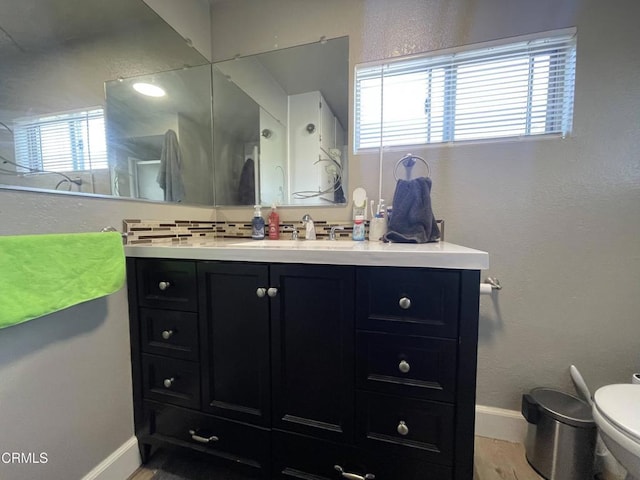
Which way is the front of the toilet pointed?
to the viewer's left

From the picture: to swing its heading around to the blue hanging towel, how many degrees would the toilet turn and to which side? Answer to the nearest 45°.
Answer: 0° — it already faces it

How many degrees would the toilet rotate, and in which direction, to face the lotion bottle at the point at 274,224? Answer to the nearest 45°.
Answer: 0° — it already faces it

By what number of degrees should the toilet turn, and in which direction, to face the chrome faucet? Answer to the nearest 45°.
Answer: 0° — it already faces it

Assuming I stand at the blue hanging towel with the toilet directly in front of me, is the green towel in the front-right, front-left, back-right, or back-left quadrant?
back-right
